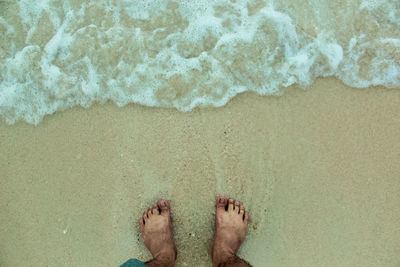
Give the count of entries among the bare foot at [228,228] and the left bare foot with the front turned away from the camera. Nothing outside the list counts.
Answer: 2

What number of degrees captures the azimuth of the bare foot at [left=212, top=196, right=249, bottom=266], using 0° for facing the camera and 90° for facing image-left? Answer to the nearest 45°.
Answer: approximately 180°

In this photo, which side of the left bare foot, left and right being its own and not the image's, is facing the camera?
back
